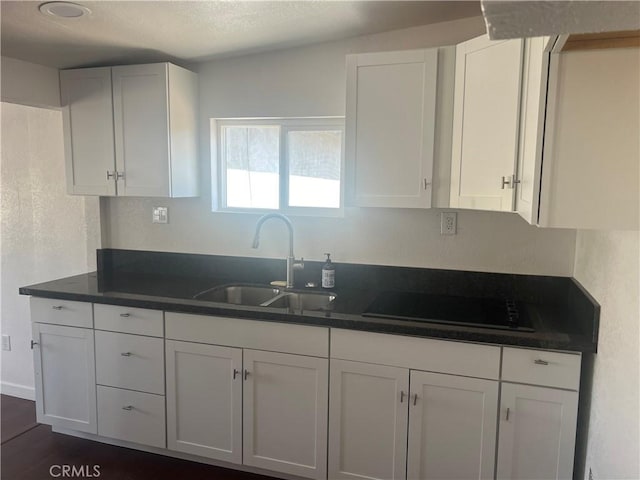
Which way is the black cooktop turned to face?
toward the camera

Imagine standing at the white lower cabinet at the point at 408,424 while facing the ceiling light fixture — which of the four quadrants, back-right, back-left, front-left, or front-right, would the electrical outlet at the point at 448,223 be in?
back-right

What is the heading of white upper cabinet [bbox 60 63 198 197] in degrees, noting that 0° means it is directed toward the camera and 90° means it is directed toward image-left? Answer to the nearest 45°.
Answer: approximately 45°

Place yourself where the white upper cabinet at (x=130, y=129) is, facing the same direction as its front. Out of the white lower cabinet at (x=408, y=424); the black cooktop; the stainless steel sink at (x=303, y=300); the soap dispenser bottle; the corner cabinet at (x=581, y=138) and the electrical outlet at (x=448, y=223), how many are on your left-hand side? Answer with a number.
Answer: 6

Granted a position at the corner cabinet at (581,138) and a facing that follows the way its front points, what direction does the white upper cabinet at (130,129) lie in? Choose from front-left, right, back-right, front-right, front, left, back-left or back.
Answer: front-right

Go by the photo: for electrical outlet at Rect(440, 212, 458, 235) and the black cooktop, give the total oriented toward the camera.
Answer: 2

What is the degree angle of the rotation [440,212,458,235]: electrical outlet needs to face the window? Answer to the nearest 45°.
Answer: approximately 90° to its right

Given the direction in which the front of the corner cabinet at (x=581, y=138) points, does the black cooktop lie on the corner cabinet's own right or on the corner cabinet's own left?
on the corner cabinet's own right

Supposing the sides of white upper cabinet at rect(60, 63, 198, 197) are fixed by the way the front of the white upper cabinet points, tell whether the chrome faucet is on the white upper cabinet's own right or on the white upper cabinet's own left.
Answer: on the white upper cabinet's own left

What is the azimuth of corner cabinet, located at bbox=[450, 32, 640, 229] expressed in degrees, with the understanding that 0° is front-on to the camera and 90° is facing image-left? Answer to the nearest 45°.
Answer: approximately 45°

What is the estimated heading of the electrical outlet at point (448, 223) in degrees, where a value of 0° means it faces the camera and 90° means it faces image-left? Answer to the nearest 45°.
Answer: approximately 0°

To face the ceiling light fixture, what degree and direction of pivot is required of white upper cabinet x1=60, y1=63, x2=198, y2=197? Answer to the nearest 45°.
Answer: approximately 45° to its left

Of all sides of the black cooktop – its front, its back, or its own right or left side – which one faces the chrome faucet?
right

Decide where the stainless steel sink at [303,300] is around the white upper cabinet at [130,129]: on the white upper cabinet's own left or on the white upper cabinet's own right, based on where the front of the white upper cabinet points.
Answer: on the white upper cabinet's own left
